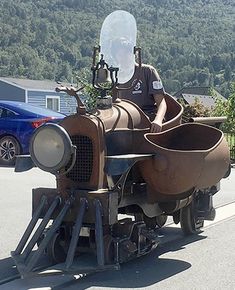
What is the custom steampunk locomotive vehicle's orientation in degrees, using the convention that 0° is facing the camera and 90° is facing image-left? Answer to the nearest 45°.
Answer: approximately 45°

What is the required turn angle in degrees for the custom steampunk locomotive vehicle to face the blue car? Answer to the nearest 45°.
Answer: approximately 135° to its right
